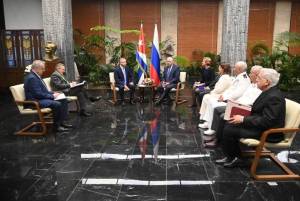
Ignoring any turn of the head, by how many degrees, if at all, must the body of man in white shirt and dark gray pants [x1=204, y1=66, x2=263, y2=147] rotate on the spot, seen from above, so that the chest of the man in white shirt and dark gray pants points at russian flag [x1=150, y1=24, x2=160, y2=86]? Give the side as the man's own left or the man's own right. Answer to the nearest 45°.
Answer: approximately 45° to the man's own right

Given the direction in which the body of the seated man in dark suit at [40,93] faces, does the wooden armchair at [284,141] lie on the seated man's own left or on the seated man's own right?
on the seated man's own right

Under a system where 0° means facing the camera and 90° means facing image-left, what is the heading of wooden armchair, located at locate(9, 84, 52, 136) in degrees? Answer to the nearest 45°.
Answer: approximately 270°

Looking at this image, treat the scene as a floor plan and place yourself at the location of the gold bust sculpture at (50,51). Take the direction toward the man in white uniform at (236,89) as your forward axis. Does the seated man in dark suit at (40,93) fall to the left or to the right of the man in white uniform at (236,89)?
right

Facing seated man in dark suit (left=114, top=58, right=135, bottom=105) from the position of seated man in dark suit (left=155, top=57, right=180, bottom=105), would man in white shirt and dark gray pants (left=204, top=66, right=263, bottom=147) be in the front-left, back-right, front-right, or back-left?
back-left

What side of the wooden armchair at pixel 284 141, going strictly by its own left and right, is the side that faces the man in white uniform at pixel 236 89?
right

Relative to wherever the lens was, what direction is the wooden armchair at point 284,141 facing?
facing to the left of the viewer

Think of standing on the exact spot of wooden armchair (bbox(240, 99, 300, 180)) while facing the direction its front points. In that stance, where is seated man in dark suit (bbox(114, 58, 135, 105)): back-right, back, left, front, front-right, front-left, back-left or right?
front-right

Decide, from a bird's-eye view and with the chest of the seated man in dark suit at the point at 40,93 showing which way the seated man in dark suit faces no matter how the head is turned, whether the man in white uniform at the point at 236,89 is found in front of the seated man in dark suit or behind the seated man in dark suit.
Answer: in front

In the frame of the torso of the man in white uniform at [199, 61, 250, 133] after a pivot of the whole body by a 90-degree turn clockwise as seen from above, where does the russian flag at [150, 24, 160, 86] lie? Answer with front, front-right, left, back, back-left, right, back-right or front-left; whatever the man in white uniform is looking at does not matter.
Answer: front-left
